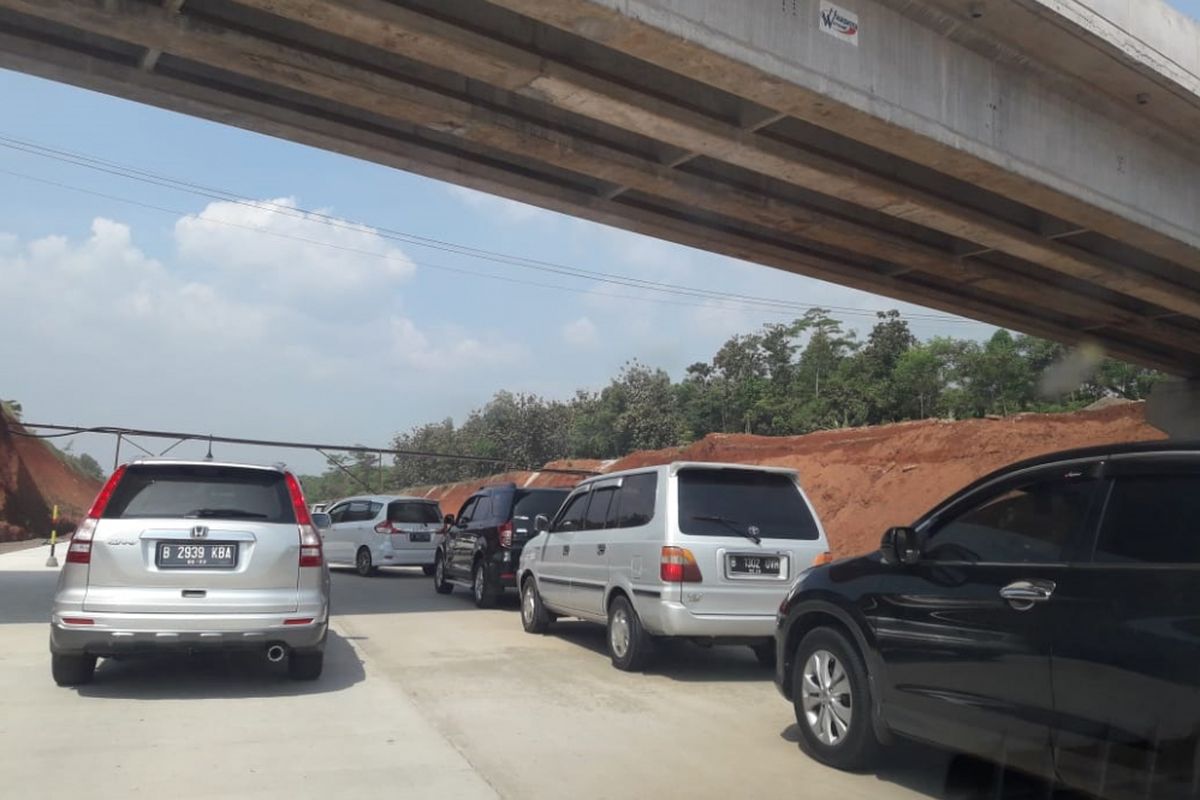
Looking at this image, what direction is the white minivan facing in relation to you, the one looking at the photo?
facing away from the viewer and to the left of the viewer

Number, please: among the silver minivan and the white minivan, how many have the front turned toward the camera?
0

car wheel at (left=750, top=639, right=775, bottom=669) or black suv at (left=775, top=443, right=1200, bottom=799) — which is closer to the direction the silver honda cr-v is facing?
the car wheel

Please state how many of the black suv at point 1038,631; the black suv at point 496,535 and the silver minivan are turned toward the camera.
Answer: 0

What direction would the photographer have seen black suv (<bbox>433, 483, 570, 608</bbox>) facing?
facing away from the viewer and to the left of the viewer

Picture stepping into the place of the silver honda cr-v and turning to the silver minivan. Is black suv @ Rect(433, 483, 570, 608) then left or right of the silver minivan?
left

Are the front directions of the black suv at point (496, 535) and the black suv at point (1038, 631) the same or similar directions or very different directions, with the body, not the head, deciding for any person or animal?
same or similar directions

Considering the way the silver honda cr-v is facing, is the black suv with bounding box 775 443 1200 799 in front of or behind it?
behind

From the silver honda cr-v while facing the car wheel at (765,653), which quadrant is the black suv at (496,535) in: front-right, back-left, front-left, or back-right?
front-left

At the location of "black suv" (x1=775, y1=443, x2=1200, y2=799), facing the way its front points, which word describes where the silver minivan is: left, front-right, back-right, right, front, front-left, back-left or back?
front

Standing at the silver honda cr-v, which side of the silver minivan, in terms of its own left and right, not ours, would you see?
left

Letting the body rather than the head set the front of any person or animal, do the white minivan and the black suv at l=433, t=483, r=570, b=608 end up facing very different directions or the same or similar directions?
same or similar directions

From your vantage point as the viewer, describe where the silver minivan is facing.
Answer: facing away from the viewer and to the left of the viewer

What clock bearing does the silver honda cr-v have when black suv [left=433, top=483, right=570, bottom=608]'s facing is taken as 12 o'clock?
The silver honda cr-v is roughly at 8 o'clock from the black suv.

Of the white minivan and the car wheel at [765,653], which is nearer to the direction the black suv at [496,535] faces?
the white minivan

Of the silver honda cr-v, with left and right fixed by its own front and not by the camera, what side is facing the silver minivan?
right

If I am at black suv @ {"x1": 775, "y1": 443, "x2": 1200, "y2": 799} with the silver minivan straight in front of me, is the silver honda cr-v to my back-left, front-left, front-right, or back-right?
front-left

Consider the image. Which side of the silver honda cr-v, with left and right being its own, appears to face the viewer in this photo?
back

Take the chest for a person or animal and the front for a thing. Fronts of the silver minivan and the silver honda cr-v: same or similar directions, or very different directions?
same or similar directions
